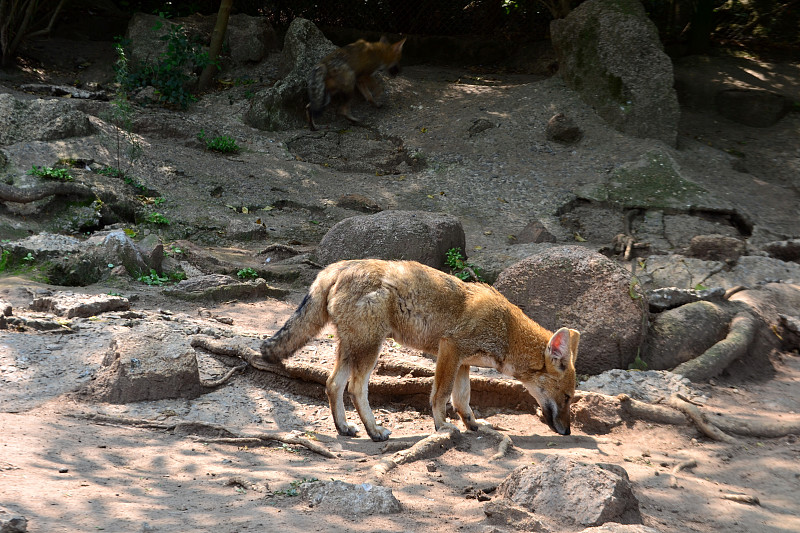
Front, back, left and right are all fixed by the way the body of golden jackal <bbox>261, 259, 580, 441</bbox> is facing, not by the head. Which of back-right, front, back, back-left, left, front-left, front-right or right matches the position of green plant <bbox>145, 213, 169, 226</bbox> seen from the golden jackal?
back-left

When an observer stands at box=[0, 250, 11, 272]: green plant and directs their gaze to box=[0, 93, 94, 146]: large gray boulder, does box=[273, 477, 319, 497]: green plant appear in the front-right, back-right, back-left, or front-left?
back-right

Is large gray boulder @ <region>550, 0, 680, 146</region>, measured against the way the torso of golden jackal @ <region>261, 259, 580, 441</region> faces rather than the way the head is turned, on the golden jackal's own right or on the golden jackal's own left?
on the golden jackal's own left

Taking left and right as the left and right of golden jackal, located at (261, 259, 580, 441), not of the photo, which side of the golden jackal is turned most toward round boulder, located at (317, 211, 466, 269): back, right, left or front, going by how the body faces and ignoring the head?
left

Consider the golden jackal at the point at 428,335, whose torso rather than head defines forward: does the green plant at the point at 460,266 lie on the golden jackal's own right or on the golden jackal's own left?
on the golden jackal's own left

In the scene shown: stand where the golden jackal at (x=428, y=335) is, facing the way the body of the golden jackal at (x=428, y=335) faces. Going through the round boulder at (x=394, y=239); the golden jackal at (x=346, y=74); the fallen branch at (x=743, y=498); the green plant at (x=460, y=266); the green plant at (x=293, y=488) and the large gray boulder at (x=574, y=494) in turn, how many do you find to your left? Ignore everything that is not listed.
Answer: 3

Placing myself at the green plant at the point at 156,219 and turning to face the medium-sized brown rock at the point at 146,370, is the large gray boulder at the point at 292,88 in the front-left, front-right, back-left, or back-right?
back-left

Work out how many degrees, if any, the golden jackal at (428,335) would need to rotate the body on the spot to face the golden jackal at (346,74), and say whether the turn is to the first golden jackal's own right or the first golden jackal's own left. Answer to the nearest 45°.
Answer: approximately 90° to the first golden jackal's own left

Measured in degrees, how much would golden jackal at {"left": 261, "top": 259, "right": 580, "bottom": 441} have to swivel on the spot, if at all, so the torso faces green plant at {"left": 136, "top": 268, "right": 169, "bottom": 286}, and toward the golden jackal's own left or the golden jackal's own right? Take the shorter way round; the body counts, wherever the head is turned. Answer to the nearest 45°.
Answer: approximately 135° to the golden jackal's own left

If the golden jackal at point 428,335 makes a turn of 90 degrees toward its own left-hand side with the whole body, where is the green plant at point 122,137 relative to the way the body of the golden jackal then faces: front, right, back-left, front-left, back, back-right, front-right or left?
front-left

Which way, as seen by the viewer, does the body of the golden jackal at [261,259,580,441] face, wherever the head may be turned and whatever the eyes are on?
to the viewer's right
